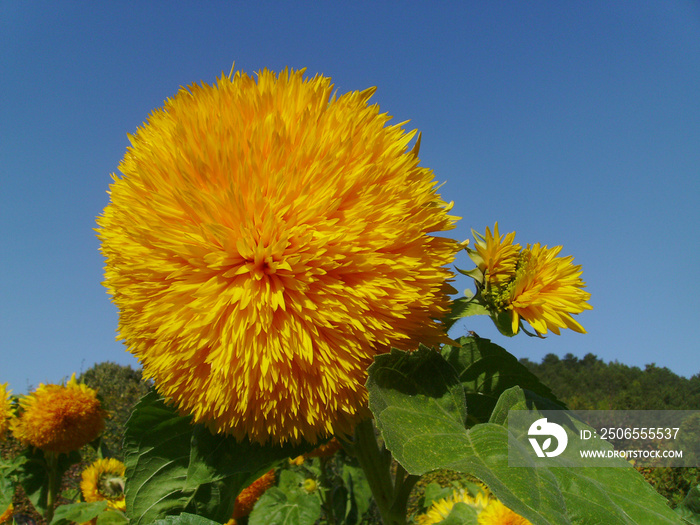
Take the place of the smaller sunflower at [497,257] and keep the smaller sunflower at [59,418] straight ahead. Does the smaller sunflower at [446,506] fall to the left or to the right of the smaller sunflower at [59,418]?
right

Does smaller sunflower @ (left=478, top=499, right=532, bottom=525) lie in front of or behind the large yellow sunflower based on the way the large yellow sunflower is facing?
behind

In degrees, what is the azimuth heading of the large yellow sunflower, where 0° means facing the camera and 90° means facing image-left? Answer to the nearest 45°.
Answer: approximately 0°

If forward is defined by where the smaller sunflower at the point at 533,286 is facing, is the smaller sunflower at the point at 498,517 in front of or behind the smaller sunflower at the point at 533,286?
behind

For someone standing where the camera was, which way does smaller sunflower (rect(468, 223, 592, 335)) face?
facing the viewer and to the right of the viewer

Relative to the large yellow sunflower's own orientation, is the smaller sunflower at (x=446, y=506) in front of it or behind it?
behind

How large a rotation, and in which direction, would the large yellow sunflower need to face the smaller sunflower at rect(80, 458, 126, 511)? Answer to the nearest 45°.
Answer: approximately 180°

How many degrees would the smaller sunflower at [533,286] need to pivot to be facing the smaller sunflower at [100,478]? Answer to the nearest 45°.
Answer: approximately 180°

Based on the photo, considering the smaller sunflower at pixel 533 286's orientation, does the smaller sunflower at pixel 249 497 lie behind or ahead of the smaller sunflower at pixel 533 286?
behind
